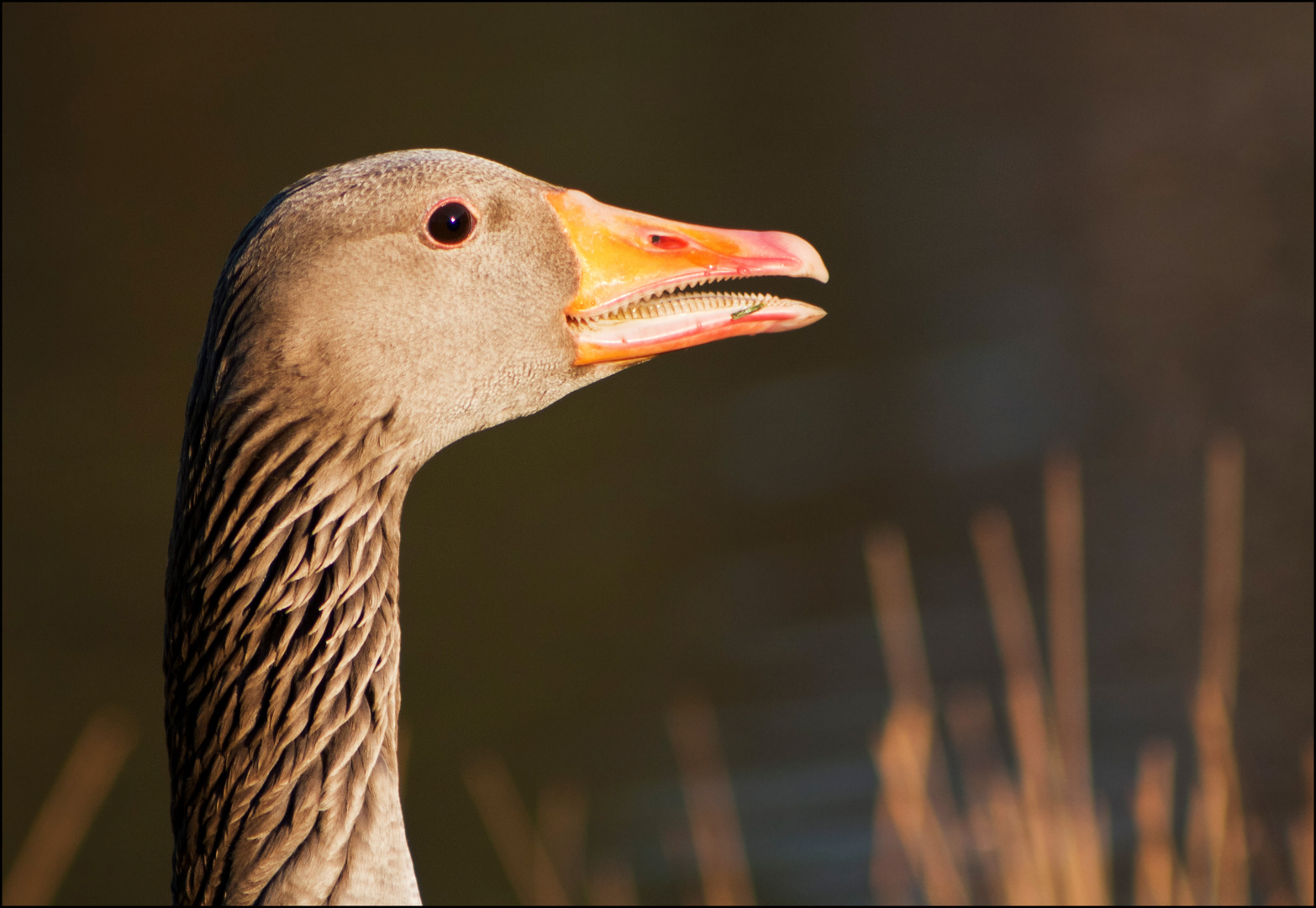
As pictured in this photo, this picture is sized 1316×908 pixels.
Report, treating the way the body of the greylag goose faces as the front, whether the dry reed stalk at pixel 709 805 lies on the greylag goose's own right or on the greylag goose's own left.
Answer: on the greylag goose's own left

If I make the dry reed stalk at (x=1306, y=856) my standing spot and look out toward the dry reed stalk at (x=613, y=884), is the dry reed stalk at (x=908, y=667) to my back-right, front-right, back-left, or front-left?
front-right

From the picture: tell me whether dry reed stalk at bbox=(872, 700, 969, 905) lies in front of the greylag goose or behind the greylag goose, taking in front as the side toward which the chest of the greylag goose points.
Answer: in front

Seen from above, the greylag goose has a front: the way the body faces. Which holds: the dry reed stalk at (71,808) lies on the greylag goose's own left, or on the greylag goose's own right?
on the greylag goose's own left

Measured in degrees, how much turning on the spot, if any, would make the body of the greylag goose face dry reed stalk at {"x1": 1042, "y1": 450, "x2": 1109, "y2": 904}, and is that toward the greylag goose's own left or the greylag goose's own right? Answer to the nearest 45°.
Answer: approximately 45° to the greylag goose's own left

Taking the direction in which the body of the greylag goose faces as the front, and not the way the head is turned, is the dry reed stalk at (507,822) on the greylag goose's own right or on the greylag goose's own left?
on the greylag goose's own left

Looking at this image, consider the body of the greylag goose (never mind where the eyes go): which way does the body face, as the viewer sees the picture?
to the viewer's right

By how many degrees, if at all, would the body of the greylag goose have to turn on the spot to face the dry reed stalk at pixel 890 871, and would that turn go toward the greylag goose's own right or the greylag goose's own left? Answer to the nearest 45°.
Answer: approximately 45° to the greylag goose's own left
